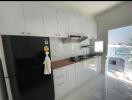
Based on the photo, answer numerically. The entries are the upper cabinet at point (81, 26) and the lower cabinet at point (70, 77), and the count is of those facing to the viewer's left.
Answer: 0

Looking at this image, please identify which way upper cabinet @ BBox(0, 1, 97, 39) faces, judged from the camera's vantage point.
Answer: facing the viewer and to the right of the viewer

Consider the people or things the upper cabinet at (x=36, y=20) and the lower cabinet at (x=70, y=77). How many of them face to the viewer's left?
0
